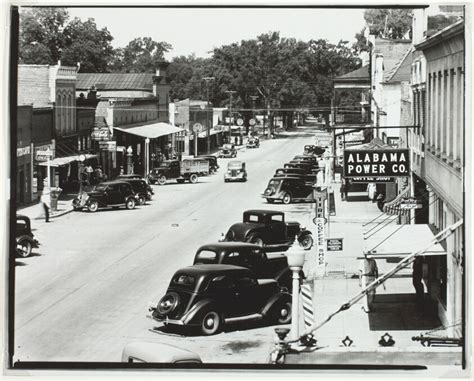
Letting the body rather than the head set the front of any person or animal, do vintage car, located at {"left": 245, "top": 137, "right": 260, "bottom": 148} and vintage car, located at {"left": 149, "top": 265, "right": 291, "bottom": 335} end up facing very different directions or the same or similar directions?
very different directions

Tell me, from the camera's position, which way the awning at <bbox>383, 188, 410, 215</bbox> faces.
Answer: facing to the left of the viewer

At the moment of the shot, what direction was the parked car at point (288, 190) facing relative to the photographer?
facing away from the viewer and to the right of the viewer

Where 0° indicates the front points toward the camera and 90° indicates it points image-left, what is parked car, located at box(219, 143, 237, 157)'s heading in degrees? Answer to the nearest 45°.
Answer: approximately 45°

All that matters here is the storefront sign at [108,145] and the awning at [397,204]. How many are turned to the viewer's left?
1

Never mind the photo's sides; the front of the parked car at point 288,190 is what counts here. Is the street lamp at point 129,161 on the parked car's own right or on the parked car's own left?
on the parked car's own left

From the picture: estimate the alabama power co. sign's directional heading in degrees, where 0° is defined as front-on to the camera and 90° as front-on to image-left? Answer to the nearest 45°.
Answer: approximately 0°
